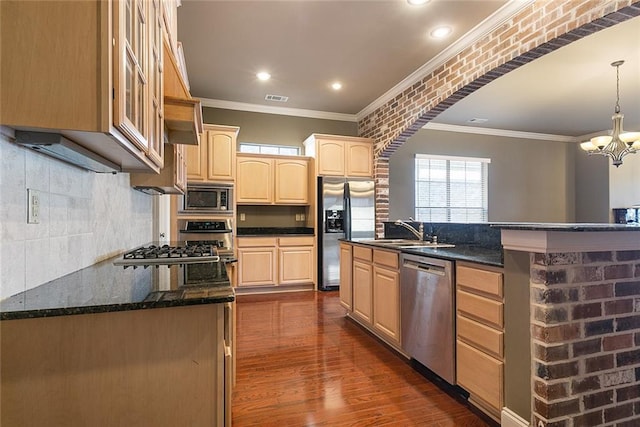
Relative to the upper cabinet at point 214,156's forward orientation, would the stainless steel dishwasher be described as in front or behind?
in front

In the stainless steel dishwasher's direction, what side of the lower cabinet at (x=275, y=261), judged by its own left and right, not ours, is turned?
front

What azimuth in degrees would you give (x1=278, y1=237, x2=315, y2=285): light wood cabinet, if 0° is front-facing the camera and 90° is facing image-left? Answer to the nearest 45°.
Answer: approximately 0°

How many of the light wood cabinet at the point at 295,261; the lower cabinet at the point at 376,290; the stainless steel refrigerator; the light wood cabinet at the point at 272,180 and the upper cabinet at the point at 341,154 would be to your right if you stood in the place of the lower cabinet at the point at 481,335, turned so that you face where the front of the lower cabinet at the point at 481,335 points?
5

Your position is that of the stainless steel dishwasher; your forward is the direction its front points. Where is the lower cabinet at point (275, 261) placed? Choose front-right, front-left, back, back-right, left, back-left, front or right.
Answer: right

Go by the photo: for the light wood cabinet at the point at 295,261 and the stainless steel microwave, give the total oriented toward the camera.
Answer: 2

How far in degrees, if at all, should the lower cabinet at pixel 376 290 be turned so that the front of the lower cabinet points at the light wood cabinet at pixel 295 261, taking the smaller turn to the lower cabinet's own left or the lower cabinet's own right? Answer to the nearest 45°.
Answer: approximately 90° to the lower cabinet's own right

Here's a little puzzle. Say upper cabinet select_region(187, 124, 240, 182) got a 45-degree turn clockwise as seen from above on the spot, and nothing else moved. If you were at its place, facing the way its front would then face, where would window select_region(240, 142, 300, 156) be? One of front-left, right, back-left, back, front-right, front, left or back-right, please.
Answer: back

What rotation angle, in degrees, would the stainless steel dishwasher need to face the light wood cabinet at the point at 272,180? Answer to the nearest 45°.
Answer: approximately 90° to its right

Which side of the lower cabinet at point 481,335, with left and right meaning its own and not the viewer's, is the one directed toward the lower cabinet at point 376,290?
right

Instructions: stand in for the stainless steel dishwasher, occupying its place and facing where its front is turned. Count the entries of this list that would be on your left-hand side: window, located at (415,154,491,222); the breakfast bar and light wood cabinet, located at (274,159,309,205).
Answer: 1
